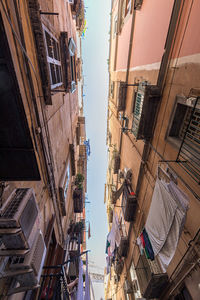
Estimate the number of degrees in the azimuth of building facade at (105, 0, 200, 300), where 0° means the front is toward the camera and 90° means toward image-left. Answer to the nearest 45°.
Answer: approximately 90°

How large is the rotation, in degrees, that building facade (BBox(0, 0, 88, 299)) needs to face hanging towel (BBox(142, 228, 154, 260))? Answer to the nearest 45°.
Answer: approximately 45° to its left

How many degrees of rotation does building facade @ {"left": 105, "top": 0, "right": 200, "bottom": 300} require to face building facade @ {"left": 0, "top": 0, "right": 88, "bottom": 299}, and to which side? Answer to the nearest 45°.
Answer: approximately 45° to its left

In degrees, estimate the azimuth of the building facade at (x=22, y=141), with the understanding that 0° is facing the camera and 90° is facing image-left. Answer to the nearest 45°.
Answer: approximately 270°

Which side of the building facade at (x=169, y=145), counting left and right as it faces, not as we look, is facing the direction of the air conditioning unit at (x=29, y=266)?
front

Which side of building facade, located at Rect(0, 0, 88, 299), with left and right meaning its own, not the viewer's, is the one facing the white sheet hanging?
front

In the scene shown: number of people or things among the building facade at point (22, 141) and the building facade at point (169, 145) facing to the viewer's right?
1
